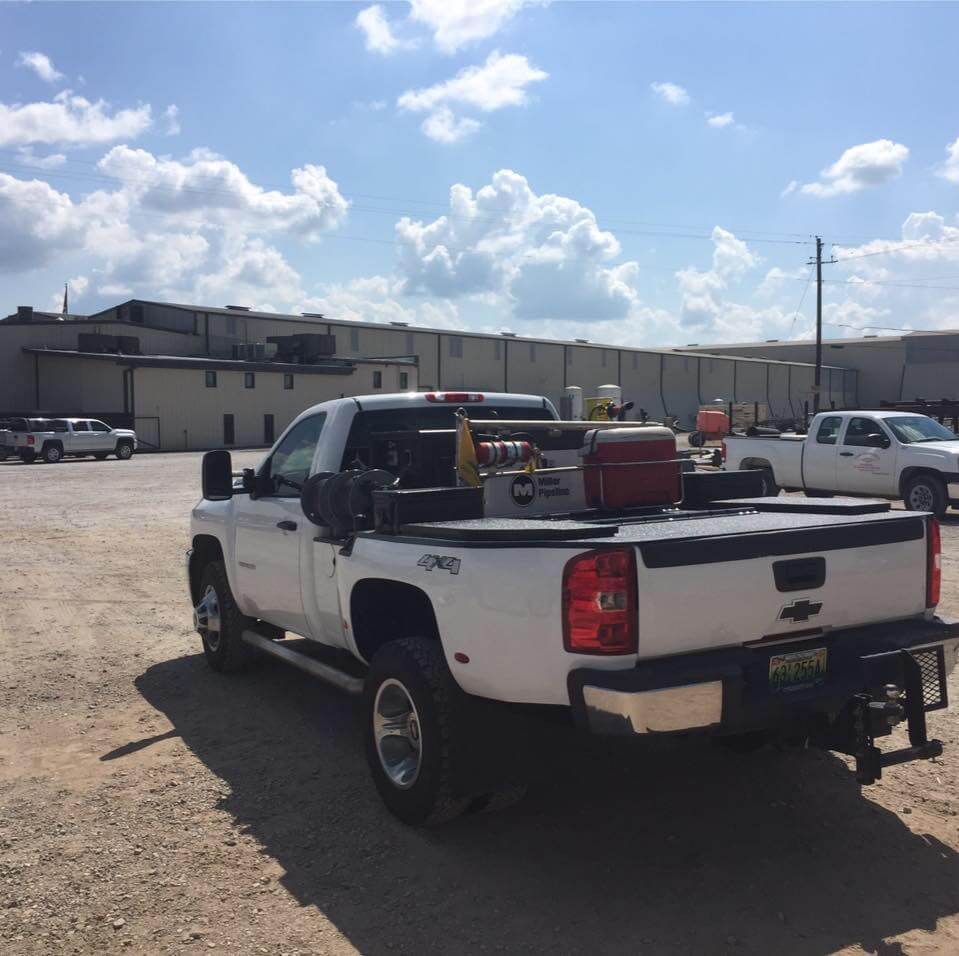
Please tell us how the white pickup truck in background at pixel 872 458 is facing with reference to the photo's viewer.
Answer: facing the viewer and to the right of the viewer

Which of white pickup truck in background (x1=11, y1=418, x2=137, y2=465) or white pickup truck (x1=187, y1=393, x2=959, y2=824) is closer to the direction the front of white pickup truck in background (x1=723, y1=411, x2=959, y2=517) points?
the white pickup truck

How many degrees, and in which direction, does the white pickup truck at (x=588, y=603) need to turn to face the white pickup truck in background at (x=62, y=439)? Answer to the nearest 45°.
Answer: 0° — it already faces it

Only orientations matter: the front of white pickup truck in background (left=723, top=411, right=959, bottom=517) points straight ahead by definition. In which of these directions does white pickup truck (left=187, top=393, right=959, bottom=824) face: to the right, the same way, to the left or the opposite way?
the opposite way

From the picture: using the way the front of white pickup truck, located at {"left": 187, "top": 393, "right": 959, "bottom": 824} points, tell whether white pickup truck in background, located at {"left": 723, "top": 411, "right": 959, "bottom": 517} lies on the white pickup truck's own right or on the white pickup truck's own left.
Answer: on the white pickup truck's own right

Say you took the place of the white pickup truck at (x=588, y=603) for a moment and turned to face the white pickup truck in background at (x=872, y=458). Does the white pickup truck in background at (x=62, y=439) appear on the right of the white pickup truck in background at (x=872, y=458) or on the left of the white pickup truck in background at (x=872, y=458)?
left

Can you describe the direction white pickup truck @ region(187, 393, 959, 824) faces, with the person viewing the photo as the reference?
facing away from the viewer and to the left of the viewer
